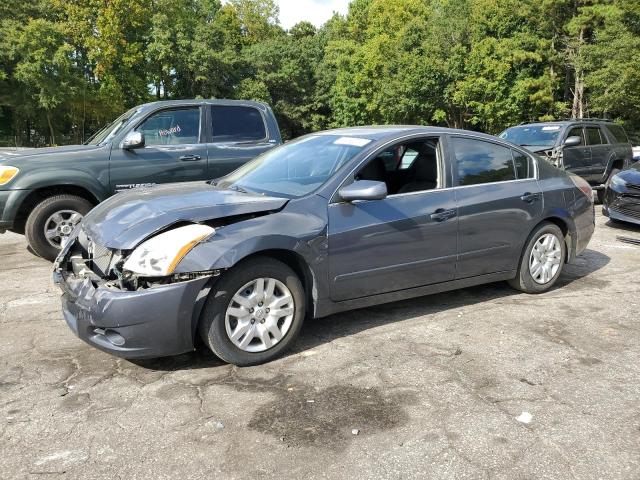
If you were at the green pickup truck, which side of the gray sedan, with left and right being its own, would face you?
right

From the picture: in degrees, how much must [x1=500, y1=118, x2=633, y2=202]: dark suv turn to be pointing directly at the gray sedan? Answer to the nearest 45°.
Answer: approximately 45° to its left

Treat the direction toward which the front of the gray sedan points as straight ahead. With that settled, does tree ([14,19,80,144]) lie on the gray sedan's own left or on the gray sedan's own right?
on the gray sedan's own right

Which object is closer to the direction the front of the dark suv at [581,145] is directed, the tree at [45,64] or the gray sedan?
the gray sedan

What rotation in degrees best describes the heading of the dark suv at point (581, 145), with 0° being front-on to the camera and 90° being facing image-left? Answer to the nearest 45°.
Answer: approximately 45°

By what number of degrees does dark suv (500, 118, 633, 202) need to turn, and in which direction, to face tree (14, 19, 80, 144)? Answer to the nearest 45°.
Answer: approximately 90° to its right

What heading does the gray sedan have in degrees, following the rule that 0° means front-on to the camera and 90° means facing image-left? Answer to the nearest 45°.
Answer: approximately 45°

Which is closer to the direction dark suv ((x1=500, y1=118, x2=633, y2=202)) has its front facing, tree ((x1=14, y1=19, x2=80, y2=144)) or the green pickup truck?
the green pickup truck
